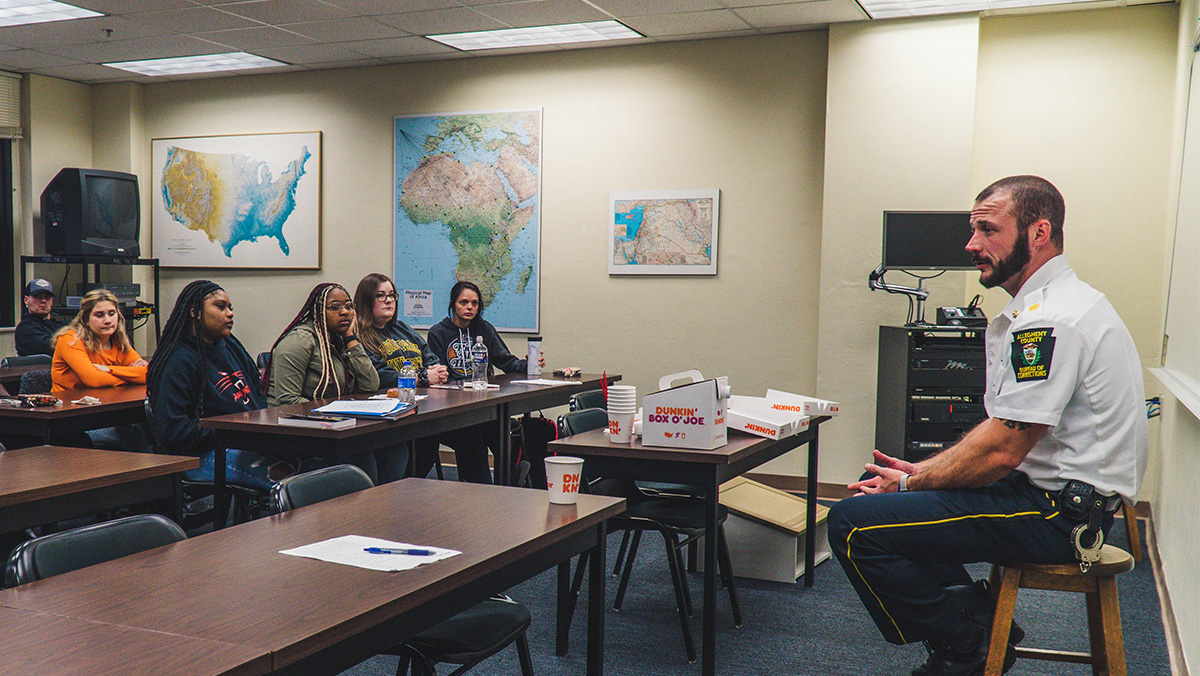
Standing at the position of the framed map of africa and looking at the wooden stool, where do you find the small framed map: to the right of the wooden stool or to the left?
left

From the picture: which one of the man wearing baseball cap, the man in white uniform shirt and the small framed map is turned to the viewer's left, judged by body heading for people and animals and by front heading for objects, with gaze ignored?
the man in white uniform shirt

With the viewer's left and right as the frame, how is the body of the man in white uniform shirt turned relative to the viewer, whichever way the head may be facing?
facing to the left of the viewer

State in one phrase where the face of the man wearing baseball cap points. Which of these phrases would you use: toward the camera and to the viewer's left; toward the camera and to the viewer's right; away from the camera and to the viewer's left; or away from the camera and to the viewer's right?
toward the camera and to the viewer's right

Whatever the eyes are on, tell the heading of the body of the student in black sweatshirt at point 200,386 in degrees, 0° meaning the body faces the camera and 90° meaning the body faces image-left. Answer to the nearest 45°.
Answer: approximately 315°

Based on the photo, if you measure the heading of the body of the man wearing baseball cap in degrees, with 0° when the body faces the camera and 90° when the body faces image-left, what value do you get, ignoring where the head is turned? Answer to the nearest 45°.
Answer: approximately 315°

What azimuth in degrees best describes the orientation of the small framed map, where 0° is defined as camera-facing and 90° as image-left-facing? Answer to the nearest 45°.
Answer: approximately 0°

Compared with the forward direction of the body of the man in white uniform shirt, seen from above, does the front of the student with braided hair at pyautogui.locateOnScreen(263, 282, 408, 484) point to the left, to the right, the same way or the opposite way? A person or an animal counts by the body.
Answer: the opposite way

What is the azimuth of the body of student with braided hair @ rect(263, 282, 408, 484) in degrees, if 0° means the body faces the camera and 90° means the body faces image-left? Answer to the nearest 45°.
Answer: approximately 315°

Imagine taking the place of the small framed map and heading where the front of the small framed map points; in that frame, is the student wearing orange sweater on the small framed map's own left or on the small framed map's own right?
on the small framed map's own right

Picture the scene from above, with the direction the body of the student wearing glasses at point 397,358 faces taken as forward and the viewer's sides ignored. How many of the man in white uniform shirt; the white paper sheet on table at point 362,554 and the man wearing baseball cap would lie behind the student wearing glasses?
1
